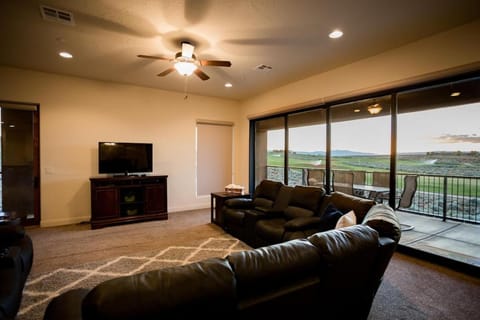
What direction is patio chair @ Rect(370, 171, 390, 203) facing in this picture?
toward the camera

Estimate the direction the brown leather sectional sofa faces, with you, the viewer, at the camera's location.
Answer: facing away from the viewer and to the left of the viewer

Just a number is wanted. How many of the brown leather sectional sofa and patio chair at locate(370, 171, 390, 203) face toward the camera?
1

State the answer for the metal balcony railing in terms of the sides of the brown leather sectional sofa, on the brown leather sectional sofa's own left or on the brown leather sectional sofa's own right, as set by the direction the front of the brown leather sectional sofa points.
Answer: on the brown leather sectional sofa's own right

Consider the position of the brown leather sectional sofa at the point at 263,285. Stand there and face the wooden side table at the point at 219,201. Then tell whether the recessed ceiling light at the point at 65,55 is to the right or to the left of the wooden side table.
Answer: left

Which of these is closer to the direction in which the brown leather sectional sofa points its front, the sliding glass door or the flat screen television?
the flat screen television

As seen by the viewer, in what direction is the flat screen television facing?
toward the camera

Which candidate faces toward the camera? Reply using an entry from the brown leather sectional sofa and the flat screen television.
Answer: the flat screen television

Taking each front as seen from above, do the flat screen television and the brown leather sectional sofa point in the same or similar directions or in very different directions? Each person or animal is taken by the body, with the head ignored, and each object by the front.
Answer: very different directions

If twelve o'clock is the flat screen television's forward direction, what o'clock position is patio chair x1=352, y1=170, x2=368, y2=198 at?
The patio chair is roughly at 10 o'clock from the flat screen television.
